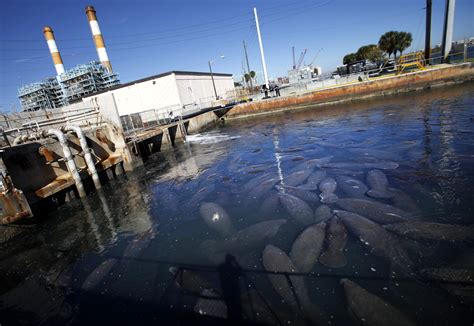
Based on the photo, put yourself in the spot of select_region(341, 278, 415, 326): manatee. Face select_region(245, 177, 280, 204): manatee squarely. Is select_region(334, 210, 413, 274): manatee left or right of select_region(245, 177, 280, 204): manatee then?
right

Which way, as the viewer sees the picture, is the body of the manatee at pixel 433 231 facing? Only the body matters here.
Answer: to the viewer's left

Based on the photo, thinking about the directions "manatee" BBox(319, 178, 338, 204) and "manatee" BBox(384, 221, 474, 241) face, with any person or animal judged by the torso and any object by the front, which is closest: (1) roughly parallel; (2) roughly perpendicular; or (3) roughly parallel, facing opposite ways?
roughly perpendicular
